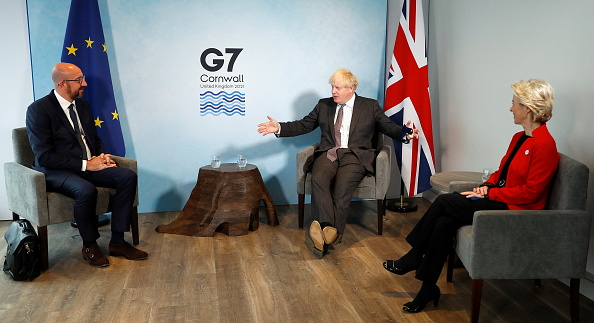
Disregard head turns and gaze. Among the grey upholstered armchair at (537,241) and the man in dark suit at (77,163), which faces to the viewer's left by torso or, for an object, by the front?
the grey upholstered armchair

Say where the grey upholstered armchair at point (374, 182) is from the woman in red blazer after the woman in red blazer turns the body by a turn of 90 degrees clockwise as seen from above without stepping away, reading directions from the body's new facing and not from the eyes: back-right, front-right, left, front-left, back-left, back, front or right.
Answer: front-left

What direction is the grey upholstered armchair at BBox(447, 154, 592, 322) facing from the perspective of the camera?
to the viewer's left

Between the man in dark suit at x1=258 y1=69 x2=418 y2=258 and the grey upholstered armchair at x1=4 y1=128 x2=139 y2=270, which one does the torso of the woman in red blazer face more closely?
the grey upholstered armchair

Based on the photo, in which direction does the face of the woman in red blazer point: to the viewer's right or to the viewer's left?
to the viewer's left

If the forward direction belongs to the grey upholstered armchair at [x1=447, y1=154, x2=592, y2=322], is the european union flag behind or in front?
in front

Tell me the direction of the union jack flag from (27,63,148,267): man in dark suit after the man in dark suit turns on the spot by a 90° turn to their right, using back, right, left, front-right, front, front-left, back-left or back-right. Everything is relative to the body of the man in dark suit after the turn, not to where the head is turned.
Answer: back-left

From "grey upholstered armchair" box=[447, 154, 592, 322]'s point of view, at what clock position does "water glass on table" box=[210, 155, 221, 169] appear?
The water glass on table is roughly at 1 o'clock from the grey upholstered armchair.

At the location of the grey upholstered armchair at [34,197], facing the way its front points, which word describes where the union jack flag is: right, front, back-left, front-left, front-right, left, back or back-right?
front-left

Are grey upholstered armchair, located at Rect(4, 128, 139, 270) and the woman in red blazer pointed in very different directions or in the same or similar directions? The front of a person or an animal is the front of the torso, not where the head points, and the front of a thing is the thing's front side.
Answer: very different directions

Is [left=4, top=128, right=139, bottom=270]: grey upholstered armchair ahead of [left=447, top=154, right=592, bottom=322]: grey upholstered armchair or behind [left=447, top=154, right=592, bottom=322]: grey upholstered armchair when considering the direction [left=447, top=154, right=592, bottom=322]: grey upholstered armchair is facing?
ahead

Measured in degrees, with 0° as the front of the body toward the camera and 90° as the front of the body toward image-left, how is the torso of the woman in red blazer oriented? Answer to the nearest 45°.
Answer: approximately 90°

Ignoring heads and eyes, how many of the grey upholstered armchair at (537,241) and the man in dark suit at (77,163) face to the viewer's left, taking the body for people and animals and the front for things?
1
